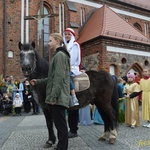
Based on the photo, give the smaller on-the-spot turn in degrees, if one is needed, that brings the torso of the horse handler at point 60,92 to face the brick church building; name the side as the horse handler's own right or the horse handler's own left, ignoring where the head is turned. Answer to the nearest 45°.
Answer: approximately 90° to the horse handler's own right

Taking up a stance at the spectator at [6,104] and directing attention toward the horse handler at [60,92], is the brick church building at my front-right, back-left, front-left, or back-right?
back-left

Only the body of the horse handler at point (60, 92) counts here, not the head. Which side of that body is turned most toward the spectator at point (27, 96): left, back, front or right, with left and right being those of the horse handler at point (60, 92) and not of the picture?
right

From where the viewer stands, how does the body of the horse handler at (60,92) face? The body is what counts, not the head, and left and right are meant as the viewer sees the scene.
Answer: facing to the left of the viewer

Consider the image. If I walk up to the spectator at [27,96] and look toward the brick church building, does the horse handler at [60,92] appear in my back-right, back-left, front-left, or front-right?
back-right

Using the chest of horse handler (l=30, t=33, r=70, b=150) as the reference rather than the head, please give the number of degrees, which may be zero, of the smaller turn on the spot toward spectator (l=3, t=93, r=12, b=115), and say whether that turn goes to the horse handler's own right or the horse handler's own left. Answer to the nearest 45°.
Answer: approximately 90° to the horse handler's own right
